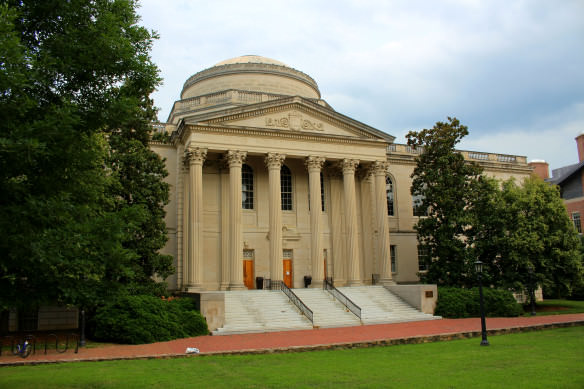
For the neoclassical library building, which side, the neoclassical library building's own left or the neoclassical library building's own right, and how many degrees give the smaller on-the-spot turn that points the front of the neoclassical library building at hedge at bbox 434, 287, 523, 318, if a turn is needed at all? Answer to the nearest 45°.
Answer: approximately 45° to the neoclassical library building's own left

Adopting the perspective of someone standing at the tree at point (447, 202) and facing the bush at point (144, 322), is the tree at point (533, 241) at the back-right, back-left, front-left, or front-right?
back-left

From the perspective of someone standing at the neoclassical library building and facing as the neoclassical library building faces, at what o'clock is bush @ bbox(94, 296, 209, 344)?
The bush is roughly at 2 o'clock from the neoclassical library building.
